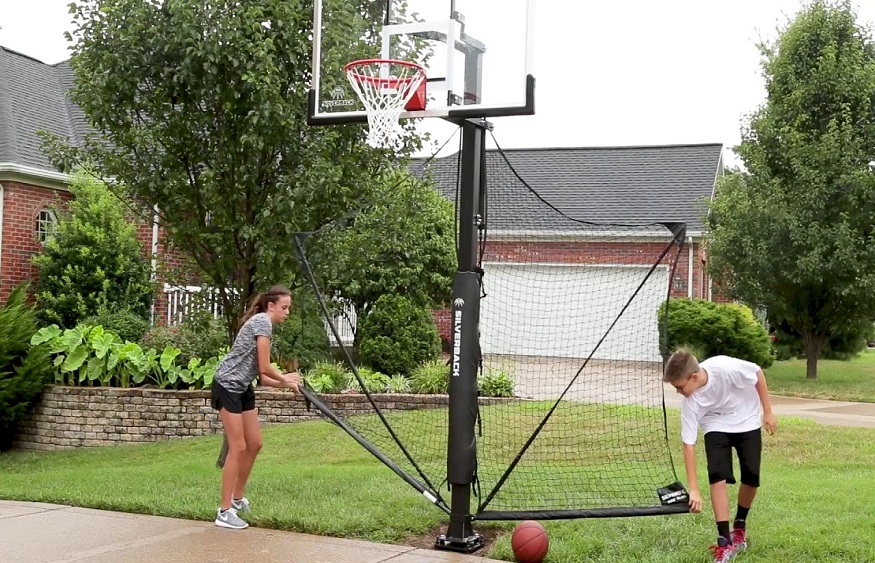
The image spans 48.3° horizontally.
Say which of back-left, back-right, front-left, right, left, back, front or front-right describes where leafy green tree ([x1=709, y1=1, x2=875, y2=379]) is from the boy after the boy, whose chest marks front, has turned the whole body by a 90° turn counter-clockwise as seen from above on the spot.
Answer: back-left

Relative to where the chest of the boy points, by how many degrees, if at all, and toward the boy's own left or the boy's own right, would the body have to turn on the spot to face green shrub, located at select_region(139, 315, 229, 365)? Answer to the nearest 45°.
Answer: approximately 90° to the boy's own right

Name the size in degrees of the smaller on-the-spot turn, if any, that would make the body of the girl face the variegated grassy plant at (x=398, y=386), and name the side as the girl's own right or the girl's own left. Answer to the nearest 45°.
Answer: approximately 90° to the girl's own left

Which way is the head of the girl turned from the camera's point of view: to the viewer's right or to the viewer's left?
to the viewer's right

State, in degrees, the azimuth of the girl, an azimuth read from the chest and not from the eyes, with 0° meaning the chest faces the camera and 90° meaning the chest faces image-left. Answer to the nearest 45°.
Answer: approximately 270°

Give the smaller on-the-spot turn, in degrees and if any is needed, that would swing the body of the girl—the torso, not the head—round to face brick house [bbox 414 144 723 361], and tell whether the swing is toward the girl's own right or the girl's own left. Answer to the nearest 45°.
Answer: approximately 45° to the girl's own left

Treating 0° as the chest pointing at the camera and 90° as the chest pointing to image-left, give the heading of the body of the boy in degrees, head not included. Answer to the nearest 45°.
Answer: approximately 45°

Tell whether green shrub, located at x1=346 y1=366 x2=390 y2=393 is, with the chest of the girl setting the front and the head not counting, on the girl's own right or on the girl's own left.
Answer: on the girl's own left

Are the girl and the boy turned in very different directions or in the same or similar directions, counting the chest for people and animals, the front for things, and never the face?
very different directions

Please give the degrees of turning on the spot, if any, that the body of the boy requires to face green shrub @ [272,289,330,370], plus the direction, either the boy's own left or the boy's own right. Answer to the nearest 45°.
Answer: approximately 90° to the boy's own right

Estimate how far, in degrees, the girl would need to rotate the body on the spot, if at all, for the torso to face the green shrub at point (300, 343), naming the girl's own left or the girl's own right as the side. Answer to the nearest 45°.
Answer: approximately 90° to the girl's own left

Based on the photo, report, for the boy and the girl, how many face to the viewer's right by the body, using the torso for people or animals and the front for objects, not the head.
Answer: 1
